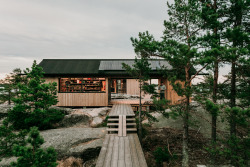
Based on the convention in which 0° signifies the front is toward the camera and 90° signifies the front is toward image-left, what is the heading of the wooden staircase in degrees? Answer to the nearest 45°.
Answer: approximately 0°

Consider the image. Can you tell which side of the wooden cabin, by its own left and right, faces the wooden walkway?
front

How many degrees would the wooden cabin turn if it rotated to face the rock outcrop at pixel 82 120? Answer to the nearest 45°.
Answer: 0° — it already faces it

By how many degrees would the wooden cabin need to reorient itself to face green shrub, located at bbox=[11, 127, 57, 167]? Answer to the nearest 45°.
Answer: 0° — it already faces it

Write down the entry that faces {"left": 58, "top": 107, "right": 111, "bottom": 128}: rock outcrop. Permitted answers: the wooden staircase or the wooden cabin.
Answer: the wooden cabin

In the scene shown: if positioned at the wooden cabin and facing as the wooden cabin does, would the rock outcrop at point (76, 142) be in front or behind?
in front

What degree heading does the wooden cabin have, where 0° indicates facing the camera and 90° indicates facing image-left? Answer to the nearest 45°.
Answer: approximately 0°

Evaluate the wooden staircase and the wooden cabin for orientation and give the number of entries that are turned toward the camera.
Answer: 2

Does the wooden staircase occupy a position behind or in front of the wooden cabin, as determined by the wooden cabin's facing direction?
in front
